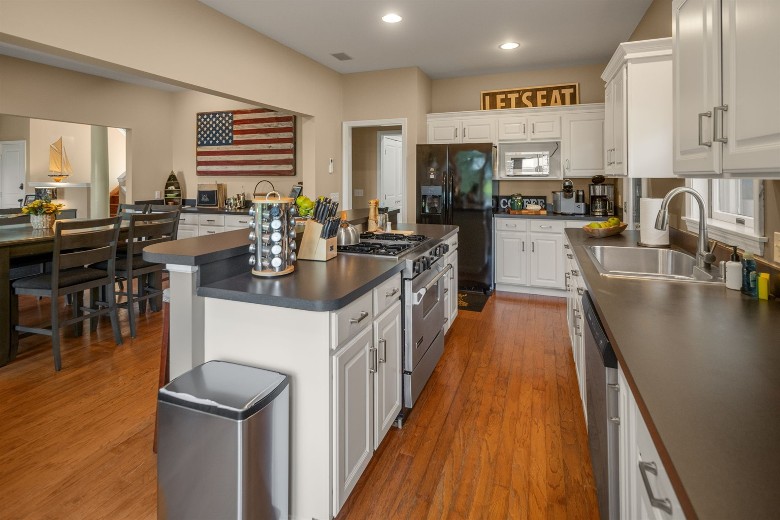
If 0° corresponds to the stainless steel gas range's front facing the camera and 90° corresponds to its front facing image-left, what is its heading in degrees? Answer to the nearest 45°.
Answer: approximately 270°

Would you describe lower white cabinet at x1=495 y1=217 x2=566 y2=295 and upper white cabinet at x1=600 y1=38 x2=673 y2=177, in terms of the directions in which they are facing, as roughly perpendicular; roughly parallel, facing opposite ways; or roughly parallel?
roughly perpendicular

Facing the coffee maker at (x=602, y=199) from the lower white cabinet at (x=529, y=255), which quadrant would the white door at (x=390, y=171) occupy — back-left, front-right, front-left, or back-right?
back-left

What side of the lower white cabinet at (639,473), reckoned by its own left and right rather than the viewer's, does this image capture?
left

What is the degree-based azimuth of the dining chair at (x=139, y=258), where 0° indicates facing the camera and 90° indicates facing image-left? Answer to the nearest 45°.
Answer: approximately 135°

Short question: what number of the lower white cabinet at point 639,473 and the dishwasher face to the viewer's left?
2

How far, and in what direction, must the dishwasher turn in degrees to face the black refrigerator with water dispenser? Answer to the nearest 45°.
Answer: approximately 90° to its right
